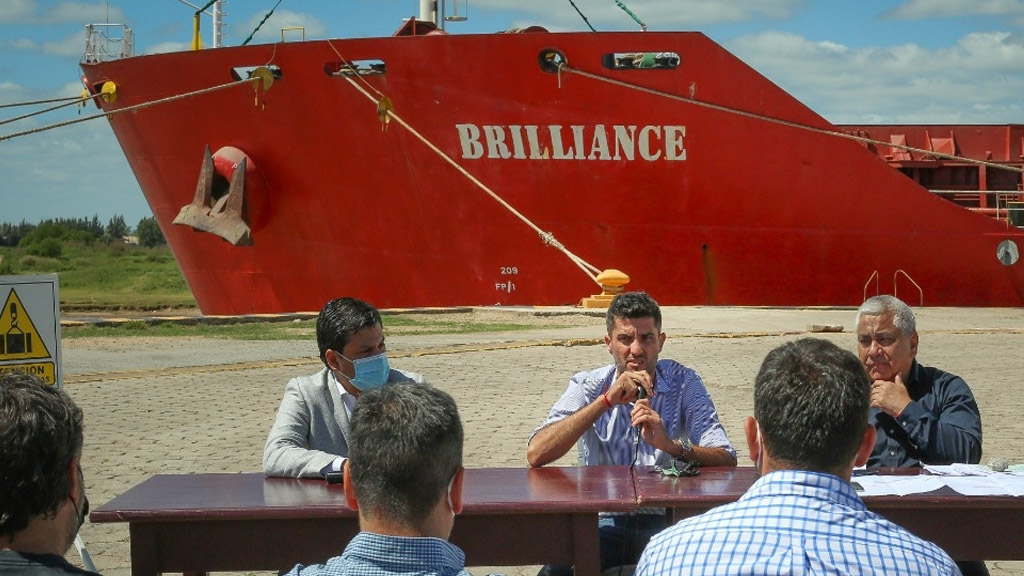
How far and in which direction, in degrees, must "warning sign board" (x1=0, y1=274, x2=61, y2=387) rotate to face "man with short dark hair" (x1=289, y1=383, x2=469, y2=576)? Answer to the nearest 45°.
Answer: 0° — it already faces them

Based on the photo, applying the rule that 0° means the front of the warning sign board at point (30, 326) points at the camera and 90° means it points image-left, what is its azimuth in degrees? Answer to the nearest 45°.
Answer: approximately 0°

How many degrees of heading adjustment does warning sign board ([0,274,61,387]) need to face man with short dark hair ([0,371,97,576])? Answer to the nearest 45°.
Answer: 0° — it already faces them

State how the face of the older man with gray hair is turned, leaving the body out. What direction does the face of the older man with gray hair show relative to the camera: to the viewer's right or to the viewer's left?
to the viewer's left

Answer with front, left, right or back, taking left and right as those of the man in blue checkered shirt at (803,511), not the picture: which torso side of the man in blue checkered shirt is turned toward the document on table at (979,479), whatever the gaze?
front

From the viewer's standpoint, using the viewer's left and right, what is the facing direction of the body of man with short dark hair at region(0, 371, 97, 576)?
facing away from the viewer and to the right of the viewer

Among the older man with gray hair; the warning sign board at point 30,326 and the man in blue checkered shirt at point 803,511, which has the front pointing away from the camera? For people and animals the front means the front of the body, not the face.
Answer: the man in blue checkered shirt

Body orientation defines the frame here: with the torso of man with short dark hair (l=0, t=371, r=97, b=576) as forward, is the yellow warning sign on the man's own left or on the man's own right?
on the man's own left

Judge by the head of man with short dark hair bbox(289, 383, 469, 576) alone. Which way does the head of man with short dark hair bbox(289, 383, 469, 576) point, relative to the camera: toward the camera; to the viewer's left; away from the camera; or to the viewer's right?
away from the camera

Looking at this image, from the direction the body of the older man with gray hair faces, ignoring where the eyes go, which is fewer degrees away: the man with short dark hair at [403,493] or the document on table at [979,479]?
the man with short dark hair

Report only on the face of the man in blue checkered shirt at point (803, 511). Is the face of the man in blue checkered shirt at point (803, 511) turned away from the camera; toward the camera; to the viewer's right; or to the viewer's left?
away from the camera

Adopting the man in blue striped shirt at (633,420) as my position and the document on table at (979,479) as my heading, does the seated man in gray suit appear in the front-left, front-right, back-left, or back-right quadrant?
back-right

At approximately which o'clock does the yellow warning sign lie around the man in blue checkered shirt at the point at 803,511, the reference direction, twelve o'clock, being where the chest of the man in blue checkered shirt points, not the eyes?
The yellow warning sign is roughly at 10 o'clock from the man in blue checkered shirt.

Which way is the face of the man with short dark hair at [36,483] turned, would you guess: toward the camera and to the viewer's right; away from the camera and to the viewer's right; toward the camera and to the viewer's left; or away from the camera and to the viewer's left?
away from the camera and to the viewer's right

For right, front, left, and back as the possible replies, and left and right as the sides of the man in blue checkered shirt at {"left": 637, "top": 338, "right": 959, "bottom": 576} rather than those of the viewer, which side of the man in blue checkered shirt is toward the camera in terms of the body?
back

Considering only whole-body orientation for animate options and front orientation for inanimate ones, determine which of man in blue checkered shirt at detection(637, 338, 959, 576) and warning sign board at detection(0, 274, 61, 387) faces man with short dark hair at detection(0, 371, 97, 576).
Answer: the warning sign board

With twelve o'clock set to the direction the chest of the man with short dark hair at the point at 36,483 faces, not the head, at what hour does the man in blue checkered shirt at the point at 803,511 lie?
The man in blue checkered shirt is roughly at 2 o'clock from the man with short dark hair.

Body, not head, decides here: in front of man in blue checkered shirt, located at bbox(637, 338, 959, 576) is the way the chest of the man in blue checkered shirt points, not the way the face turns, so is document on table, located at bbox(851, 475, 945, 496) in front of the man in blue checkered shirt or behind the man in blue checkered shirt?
in front

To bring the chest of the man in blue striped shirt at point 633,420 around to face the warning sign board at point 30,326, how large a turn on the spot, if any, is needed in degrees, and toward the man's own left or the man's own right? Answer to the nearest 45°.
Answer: approximately 90° to the man's own right
